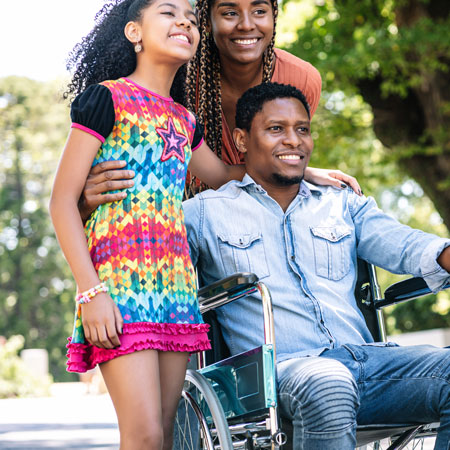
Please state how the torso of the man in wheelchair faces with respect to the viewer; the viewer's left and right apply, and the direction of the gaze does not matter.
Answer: facing the viewer and to the right of the viewer

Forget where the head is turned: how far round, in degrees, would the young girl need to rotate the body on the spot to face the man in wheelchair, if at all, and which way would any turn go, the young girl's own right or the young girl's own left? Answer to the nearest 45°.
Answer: approximately 90° to the young girl's own left

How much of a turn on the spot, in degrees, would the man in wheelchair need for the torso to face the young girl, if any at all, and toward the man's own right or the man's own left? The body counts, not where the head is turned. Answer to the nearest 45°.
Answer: approximately 90° to the man's own right

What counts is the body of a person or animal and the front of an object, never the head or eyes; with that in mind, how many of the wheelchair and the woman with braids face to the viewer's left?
0

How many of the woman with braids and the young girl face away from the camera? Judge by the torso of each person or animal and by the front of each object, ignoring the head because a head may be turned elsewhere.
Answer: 0

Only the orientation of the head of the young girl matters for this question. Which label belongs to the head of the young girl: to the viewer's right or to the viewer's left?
to the viewer's right

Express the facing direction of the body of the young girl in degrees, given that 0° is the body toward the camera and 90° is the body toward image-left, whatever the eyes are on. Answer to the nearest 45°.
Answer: approximately 315°
